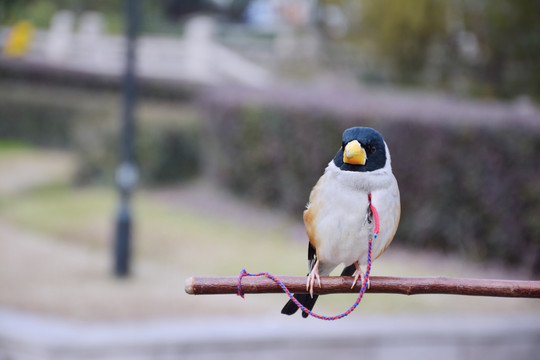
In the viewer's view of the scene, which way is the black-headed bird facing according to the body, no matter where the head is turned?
toward the camera

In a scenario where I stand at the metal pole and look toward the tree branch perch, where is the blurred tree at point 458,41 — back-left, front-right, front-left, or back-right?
back-left

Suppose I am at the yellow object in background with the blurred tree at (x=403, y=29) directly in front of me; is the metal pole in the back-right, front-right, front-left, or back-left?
front-right

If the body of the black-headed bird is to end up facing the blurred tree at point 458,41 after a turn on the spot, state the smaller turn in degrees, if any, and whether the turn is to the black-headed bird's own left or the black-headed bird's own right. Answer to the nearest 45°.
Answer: approximately 180°

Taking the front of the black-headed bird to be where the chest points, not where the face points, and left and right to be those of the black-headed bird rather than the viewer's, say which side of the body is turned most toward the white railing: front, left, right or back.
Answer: back

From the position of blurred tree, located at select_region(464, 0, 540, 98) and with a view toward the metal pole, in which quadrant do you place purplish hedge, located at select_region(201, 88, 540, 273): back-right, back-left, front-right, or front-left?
front-left

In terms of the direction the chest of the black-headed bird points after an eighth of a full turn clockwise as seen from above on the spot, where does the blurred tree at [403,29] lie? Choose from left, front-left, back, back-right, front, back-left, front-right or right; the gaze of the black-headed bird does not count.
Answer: back-right

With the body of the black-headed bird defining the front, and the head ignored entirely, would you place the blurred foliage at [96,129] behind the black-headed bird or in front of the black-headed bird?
behind

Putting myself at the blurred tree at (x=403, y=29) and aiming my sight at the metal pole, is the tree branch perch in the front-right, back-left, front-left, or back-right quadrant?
front-left

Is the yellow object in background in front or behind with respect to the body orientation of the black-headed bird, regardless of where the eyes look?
behind

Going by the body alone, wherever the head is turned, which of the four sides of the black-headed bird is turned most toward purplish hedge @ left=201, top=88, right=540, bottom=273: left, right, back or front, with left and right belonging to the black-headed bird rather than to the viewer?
back

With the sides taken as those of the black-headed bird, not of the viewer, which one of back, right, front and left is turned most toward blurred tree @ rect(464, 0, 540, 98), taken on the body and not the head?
back
